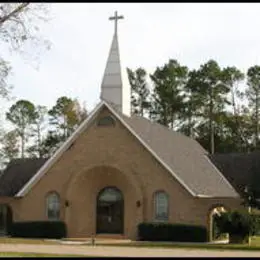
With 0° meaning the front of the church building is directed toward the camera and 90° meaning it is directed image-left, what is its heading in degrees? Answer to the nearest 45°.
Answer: approximately 0°

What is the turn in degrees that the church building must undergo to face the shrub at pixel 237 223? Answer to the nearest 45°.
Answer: approximately 45° to its left

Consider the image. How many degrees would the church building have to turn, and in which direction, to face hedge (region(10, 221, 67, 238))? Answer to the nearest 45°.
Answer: approximately 90° to its right

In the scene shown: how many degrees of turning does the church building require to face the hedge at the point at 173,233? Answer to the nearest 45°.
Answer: approximately 45° to its left
